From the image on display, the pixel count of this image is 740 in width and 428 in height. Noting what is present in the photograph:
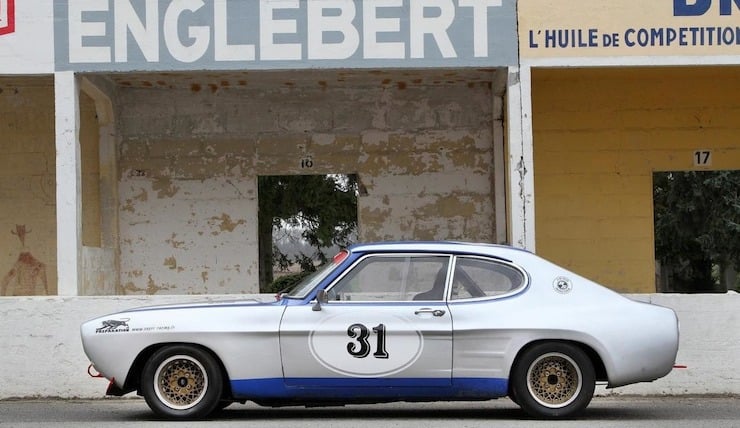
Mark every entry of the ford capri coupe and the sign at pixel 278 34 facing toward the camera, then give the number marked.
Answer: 1

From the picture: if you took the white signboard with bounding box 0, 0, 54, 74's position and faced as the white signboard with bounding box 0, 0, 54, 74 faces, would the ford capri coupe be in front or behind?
in front

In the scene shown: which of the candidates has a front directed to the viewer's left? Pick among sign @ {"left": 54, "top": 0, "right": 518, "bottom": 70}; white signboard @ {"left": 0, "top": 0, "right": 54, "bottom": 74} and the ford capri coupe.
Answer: the ford capri coupe

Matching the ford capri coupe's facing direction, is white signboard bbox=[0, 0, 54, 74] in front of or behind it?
in front

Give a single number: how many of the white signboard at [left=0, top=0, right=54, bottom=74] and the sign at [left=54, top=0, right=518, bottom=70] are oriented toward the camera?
2

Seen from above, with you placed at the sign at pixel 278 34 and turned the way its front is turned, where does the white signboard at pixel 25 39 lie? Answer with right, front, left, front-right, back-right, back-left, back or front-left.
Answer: right

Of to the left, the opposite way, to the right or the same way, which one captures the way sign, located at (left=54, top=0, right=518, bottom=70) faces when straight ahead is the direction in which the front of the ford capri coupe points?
to the left

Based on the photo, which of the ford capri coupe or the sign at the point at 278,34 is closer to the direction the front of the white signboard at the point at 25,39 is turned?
the ford capri coupe

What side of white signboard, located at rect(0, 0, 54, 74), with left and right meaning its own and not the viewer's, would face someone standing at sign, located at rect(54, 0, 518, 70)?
left

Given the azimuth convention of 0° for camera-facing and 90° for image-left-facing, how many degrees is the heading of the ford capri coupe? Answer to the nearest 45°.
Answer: approximately 90°

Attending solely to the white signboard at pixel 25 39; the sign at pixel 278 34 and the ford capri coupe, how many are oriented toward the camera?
2
